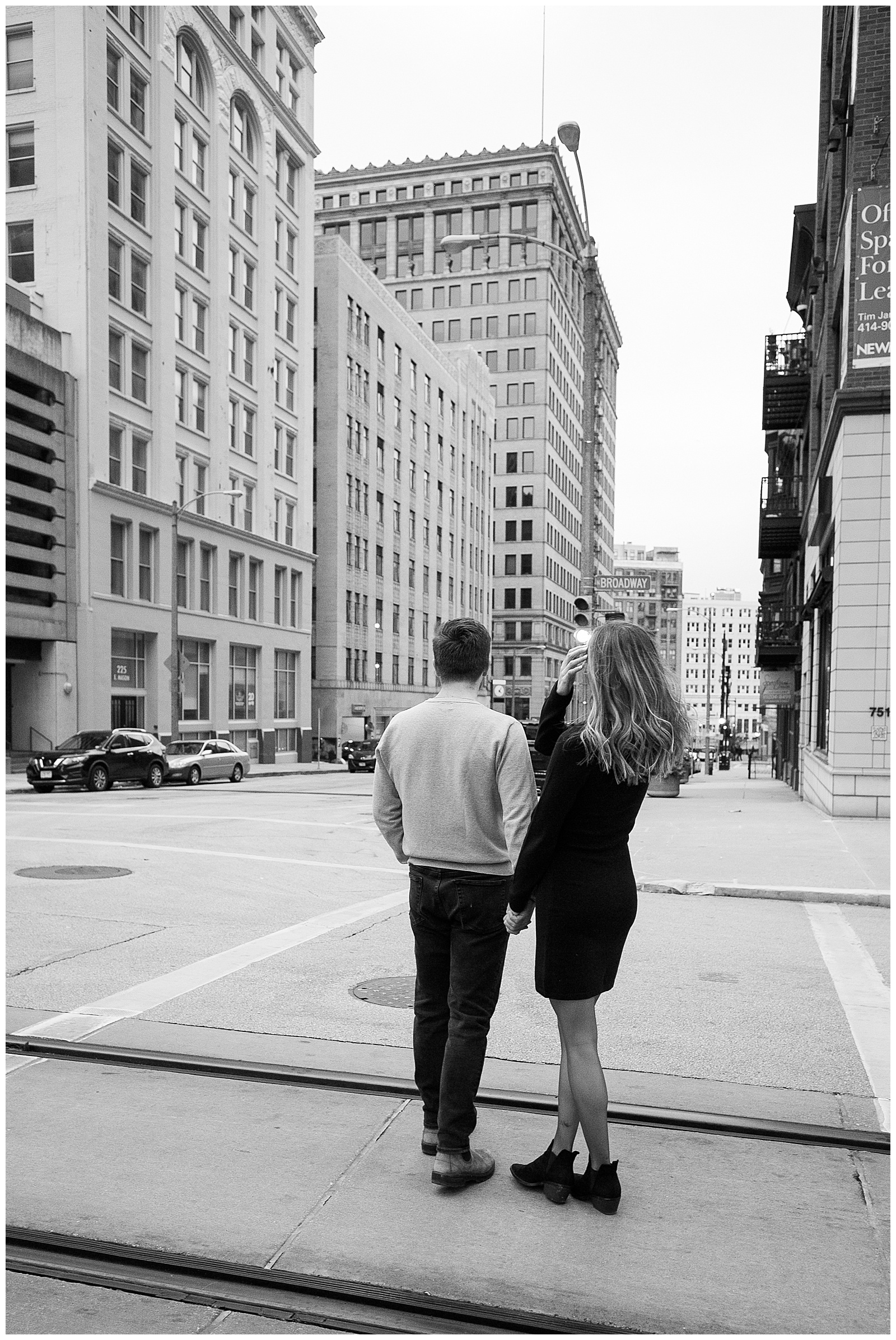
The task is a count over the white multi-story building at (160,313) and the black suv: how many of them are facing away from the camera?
0

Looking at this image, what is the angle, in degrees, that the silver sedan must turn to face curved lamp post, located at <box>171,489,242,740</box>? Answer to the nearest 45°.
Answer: approximately 135° to its right

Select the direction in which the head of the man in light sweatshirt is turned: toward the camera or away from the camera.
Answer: away from the camera

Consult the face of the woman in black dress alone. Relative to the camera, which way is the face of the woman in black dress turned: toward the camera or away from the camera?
away from the camera

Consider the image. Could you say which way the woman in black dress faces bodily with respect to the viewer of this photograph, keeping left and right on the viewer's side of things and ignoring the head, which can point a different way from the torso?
facing away from the viewer and to the left of the viewer

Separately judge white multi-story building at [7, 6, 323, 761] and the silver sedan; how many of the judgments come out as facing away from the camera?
0

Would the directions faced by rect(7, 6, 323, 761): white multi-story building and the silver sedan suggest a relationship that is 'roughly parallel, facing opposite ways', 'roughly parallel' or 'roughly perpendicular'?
roughly perpendicular

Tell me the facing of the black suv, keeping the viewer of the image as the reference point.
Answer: facing the viewer and to the left of the viewer

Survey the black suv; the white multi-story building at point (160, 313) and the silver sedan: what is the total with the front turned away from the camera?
0
